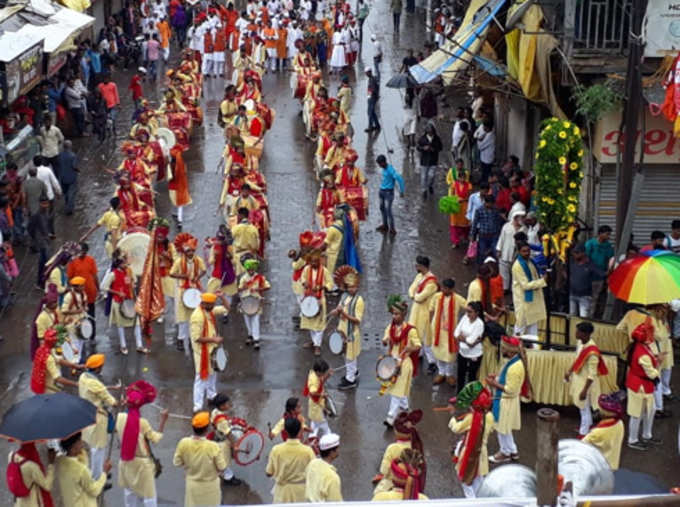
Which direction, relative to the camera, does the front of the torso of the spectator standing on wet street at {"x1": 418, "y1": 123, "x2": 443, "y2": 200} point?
toward the camera

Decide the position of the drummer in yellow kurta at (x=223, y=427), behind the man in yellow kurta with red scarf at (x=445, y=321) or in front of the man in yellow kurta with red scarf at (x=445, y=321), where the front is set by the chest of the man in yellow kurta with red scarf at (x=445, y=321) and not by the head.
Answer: in front

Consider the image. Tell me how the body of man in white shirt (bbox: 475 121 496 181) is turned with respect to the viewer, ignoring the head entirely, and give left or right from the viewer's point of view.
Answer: facing to the left of the viewer

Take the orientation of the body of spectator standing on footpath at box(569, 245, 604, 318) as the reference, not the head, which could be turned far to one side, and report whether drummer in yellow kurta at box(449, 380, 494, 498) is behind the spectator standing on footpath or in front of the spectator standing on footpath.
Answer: in front

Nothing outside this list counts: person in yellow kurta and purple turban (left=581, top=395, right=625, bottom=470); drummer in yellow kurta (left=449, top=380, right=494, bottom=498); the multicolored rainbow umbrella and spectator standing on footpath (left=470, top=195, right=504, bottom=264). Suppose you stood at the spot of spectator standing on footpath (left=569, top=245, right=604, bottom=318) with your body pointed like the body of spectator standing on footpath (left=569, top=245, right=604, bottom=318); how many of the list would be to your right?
1

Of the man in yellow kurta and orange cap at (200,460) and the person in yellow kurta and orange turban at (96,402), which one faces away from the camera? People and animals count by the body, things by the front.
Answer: the man in yellow kurta and orange cap at (200,460)

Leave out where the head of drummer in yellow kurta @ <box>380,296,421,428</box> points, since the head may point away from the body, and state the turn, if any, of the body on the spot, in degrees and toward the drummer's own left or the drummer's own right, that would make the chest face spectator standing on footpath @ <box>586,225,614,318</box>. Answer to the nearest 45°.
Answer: approximately 180°

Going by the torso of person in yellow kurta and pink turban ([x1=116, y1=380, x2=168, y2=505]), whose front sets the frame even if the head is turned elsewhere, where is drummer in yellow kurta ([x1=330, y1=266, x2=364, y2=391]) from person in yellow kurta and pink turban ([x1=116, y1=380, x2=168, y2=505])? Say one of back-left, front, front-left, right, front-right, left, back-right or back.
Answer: front

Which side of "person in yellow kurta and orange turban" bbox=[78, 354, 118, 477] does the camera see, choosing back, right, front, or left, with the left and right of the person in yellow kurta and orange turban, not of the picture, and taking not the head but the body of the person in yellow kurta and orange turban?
right

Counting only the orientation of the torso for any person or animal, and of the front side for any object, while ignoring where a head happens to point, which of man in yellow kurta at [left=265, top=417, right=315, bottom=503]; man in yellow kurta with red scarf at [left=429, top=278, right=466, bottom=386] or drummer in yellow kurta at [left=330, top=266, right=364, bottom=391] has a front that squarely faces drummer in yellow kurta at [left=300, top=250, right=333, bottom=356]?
man in yellow kurta at [left=265, top=417, right=315, bottom=503]

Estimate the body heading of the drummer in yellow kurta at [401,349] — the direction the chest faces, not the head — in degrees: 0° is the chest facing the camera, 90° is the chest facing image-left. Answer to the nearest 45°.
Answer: approximately 45°

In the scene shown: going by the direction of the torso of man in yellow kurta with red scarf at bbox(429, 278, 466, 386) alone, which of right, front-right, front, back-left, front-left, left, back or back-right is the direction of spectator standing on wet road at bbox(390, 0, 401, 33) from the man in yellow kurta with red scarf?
back
